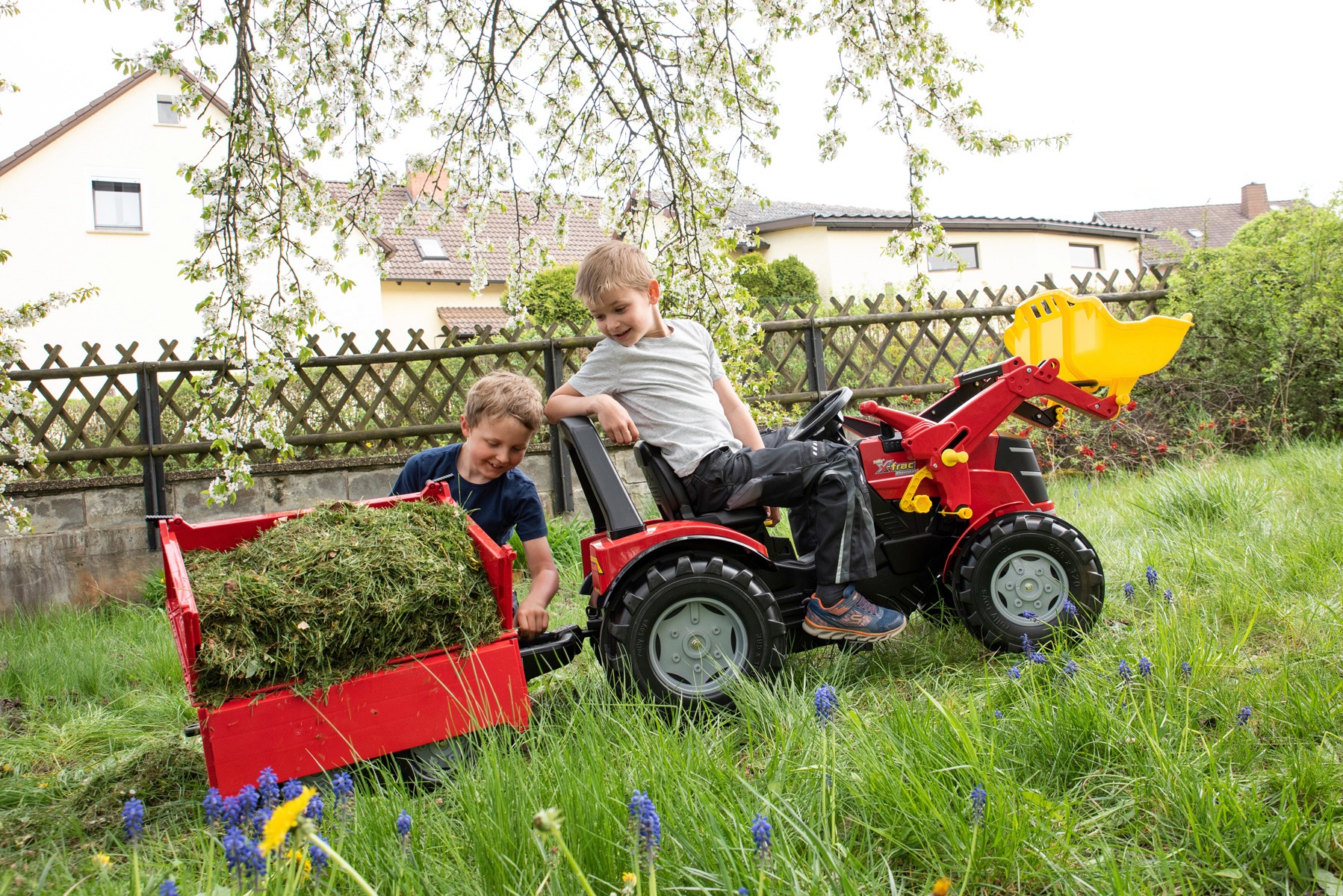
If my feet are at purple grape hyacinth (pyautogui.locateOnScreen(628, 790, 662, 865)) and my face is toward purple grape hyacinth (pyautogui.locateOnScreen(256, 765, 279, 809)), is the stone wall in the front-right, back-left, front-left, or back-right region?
front-right

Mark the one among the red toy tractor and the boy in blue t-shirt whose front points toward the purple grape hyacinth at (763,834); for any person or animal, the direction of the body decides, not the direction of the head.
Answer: the boy in blue t-shirt

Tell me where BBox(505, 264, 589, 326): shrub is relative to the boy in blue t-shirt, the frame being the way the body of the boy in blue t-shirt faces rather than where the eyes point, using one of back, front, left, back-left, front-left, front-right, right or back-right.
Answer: back

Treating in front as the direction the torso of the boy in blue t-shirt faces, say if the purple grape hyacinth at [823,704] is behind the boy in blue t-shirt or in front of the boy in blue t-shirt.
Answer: in front

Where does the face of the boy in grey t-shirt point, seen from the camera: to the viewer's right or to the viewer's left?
to the viewer's left

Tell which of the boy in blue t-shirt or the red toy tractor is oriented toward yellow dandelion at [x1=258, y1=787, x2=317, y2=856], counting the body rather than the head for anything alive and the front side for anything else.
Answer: the boy in blue t-shirt

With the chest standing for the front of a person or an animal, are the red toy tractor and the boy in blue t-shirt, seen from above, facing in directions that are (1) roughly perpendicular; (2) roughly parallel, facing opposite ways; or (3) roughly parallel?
roughly perpendicular

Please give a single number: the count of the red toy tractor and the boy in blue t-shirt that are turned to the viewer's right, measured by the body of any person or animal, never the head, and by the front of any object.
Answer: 1

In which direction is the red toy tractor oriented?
to the viewer's right

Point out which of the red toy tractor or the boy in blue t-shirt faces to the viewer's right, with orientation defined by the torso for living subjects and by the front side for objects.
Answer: the red toy tractor

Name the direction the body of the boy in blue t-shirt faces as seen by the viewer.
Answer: toward the camera

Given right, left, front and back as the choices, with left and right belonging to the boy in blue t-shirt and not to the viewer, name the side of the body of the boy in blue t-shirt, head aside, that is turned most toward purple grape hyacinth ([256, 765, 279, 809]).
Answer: front

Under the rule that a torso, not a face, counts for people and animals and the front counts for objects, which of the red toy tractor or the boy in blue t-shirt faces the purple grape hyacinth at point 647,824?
the boy in blue t-shirt

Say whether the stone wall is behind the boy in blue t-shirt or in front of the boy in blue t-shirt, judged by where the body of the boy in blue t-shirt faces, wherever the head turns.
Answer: behind
